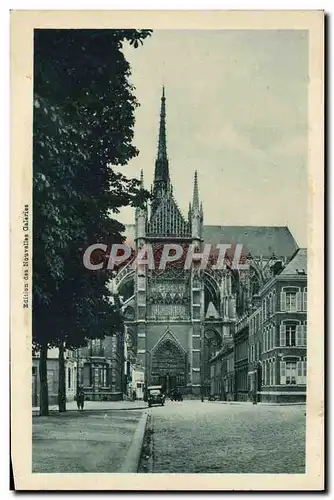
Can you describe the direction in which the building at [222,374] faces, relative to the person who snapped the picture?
facing to the left of the viewer

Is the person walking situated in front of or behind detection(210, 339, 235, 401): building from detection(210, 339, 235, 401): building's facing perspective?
in front
